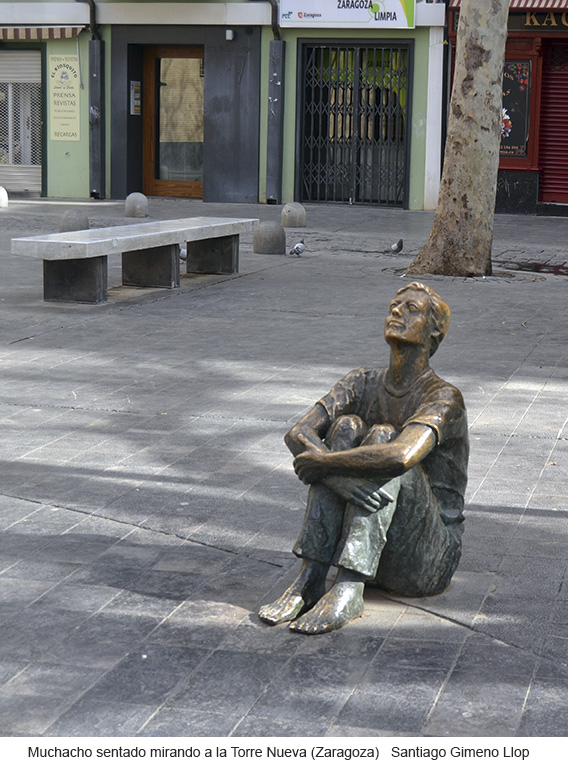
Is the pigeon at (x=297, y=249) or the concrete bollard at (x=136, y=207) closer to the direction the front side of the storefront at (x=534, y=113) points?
the pigeon

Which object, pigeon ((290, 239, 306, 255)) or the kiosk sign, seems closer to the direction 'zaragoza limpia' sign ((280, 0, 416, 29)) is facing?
the pigeon

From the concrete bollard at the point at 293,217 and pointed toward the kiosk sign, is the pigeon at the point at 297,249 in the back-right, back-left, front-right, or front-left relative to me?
back-left

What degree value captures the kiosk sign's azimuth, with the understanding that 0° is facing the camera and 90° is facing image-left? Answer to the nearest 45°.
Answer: approximately 0°

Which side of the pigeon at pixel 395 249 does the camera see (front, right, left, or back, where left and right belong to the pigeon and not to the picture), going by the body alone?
right

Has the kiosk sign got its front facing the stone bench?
yes

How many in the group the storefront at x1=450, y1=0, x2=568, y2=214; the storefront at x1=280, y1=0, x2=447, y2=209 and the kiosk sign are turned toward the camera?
3

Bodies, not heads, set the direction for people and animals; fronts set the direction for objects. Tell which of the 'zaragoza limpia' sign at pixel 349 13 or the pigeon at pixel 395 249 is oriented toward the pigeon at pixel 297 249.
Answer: the 'zaragoza limpia' sign

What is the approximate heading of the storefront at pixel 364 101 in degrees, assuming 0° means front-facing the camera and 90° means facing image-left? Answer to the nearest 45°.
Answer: approximately 0°

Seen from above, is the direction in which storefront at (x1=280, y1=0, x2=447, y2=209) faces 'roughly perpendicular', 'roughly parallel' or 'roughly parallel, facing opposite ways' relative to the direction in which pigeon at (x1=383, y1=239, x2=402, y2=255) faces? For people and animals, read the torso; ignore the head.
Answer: roughly perpendicular
